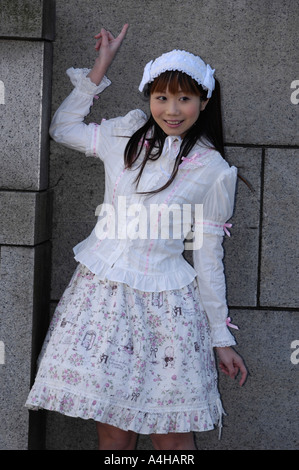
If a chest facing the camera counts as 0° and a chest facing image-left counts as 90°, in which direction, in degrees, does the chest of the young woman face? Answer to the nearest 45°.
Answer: approximately 0°

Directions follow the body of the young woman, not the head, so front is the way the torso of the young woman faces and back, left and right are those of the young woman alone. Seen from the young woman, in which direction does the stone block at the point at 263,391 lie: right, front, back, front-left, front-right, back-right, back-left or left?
back-left

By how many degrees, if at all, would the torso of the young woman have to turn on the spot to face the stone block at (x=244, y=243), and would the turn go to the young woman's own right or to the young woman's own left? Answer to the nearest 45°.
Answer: approximately 135° to the young woman's own left

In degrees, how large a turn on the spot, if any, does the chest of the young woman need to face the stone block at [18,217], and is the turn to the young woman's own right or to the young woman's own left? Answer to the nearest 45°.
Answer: approximately 90° to the young woman's own right
